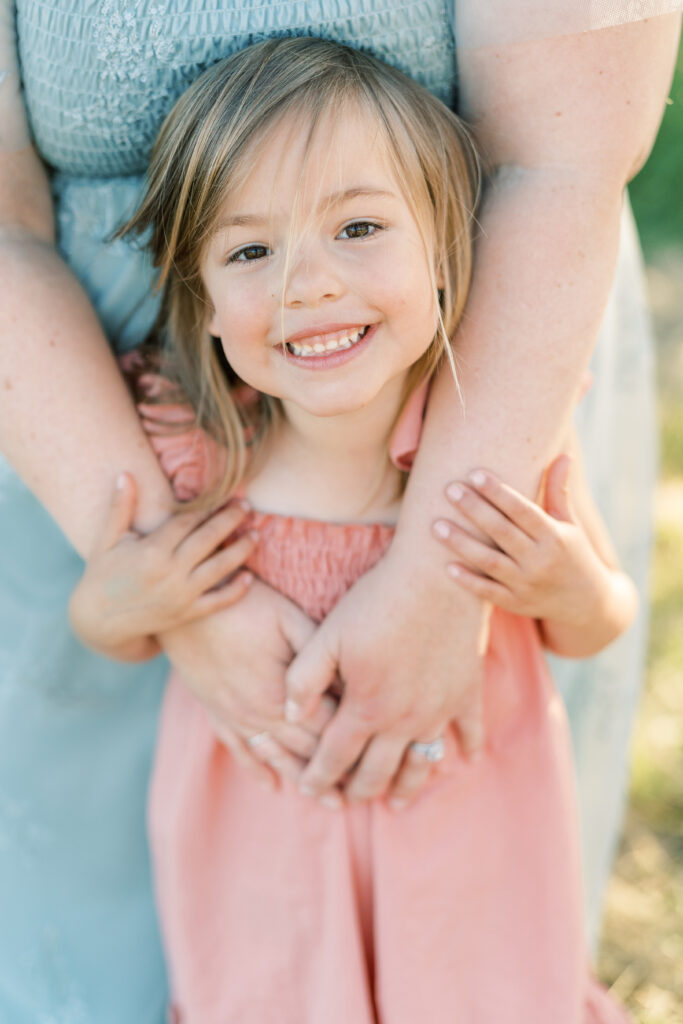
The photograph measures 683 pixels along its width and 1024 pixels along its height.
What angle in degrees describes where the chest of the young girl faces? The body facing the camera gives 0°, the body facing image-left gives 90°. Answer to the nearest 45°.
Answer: approximately 0°
